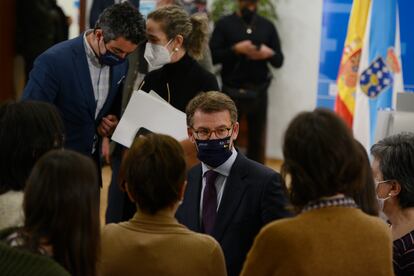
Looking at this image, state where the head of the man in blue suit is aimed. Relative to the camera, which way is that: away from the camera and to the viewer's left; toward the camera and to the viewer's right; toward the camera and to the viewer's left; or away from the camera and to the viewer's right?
toward the camera and to the viewer's right

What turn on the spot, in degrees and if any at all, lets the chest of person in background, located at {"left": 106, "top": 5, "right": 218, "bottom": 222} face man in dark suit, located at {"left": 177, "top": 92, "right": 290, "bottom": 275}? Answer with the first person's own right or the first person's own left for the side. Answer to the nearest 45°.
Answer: approximately 45° to the first person's own left

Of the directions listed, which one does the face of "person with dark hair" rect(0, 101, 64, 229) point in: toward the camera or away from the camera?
away from the camera

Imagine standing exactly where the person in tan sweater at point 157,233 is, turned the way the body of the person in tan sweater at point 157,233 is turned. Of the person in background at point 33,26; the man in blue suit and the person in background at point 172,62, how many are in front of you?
3

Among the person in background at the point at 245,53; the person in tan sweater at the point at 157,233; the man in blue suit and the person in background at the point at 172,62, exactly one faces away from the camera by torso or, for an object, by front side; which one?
the person in tan sweater at the point at 157,233

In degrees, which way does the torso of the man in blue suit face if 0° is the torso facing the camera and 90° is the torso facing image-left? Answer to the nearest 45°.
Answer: approximately 315°

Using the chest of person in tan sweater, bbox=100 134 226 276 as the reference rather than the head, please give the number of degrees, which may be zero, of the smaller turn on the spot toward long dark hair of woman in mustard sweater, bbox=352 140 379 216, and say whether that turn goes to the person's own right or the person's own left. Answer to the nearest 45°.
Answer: approximately 45° to the person's own right

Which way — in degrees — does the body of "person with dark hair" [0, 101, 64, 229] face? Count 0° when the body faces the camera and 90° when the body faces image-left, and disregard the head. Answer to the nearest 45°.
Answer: approximately 180°

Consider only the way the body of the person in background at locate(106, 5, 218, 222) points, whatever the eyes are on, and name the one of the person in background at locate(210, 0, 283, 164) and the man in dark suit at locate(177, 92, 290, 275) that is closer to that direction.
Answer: the man in dark suit

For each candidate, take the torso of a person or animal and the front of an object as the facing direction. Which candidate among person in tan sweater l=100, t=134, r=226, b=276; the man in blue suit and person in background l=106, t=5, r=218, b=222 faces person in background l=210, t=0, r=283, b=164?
person in tan sweater l=100, t=134, r=226, b=276

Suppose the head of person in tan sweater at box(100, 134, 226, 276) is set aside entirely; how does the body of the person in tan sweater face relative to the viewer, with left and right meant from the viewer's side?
facing away from the viewer

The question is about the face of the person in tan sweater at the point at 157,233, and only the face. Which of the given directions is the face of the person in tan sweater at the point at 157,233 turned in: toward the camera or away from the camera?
away from the camera

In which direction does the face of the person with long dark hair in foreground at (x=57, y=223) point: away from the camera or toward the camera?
away from the camera
